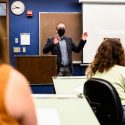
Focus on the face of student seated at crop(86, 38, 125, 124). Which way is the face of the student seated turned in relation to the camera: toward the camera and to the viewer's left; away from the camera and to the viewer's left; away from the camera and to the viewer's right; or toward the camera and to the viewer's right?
away from the camera and to the viewer's left

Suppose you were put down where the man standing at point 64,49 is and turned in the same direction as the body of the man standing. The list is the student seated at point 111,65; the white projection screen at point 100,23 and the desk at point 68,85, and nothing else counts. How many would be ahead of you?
2

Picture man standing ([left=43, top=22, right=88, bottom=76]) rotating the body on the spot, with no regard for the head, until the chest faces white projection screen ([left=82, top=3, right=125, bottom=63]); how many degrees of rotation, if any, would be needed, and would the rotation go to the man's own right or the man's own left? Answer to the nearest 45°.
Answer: approximately 135° to the man's own left

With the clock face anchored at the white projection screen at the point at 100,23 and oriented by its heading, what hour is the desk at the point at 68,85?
The desk is roughly at 12 o'clock from the white projection screen.

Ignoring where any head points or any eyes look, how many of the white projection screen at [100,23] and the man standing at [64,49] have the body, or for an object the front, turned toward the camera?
2

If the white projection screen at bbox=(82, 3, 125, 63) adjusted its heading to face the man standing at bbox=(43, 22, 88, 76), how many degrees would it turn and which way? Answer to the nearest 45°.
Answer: approximately 45° to its right

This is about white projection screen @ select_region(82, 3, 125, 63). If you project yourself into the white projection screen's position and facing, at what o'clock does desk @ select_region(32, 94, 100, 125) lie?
The desk is roughly at 12 o'clock from the white projection screen.

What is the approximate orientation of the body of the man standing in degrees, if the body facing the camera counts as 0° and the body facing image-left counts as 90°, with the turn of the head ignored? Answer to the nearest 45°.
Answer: approximately 0°

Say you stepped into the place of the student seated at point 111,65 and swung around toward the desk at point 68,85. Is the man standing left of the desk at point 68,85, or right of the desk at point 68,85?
right
